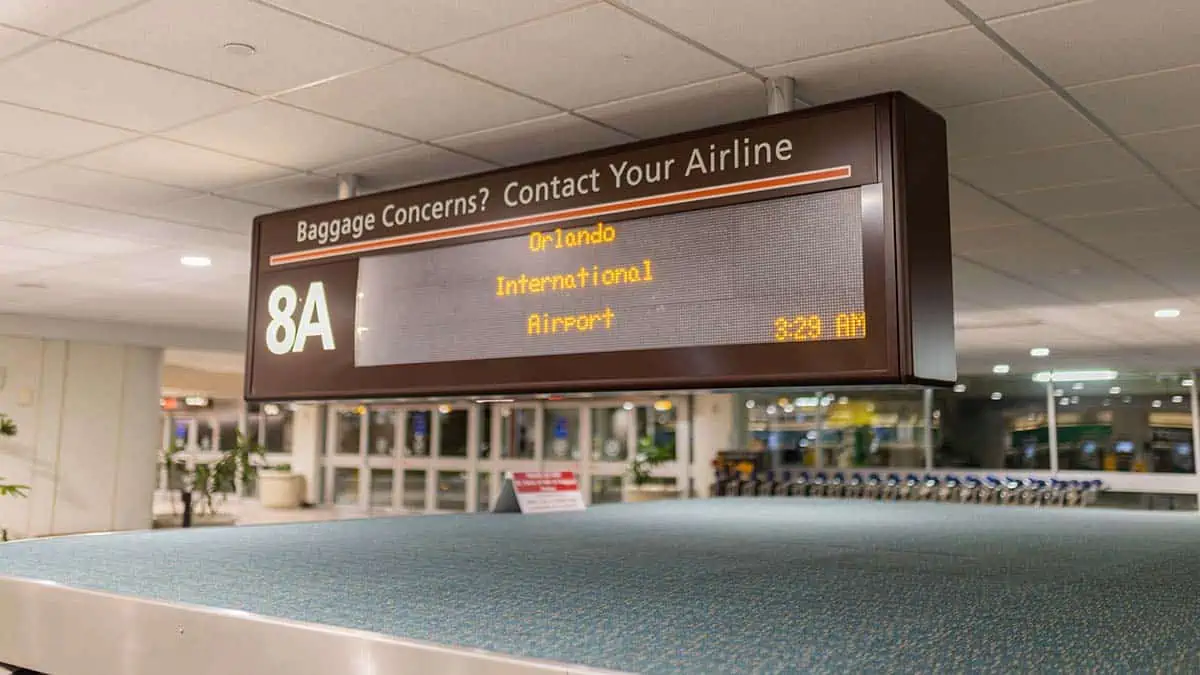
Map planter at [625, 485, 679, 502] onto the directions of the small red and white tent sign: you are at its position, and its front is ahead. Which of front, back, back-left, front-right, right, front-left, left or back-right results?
back-left

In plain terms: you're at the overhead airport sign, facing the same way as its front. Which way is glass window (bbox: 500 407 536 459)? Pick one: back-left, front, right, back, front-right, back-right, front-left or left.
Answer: back-right

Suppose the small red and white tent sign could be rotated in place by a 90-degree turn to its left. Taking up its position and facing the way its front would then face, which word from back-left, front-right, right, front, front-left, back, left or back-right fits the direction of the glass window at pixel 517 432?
front-left

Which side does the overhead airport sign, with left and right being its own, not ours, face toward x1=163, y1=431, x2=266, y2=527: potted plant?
right

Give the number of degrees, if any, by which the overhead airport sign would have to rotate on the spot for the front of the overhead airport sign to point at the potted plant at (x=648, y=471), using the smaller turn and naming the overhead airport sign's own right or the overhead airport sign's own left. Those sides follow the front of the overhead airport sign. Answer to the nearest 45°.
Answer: approximately 135° to the overhead airport sign's own right

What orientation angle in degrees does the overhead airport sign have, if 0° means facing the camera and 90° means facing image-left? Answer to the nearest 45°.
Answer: approximately 45°

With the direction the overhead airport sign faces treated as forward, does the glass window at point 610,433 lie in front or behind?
behind

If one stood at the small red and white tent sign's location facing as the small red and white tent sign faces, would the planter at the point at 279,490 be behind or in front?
behind

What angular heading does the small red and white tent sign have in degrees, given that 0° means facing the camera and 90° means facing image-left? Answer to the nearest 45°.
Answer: approximately 315°
